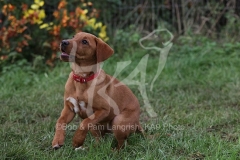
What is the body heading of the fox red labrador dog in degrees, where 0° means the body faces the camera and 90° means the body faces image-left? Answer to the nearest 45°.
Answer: approximately 45°

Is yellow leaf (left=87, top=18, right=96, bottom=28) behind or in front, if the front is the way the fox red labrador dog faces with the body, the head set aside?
behind

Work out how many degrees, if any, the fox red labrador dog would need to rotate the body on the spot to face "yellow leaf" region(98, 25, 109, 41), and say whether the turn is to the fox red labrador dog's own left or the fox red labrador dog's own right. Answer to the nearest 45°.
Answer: approximately 135° to the fox red labrador dog's own right
